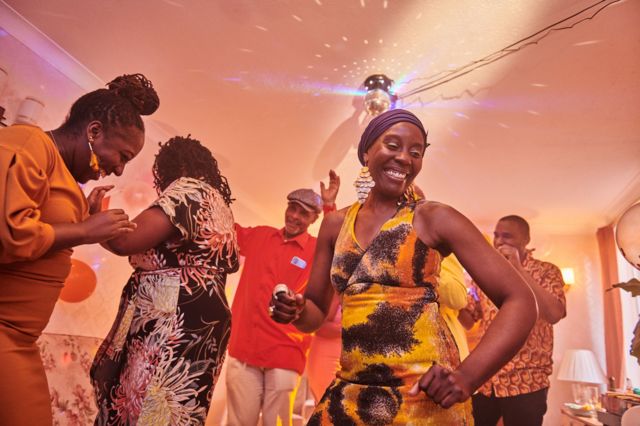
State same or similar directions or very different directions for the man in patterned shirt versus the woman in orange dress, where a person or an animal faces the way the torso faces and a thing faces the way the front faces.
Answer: very different directions

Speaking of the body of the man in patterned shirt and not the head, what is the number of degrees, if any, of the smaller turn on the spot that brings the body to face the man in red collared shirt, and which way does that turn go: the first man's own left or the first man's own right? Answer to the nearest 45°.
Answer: approximately 45° to the first man's own right

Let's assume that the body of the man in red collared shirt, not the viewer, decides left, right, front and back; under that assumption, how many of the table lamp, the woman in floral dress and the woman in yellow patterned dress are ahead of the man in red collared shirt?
2

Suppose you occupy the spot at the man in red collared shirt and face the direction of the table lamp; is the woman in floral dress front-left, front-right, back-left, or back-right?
back-right

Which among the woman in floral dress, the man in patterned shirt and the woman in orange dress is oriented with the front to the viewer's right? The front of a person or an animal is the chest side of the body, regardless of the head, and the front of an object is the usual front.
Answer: the woman in orange dress

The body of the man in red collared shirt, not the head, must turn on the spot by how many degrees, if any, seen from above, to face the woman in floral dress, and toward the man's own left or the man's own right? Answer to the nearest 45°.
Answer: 0° — they already face them

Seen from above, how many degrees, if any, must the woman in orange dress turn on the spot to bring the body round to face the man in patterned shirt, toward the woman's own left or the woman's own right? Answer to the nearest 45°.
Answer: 0° — they already face them

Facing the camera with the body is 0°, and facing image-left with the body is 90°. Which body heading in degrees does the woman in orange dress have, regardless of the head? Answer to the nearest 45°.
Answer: approximately 270°

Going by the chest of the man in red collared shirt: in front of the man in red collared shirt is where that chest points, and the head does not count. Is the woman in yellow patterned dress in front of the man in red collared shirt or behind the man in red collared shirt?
in front

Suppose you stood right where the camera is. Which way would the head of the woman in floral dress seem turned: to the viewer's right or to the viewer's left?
to the viewer's left

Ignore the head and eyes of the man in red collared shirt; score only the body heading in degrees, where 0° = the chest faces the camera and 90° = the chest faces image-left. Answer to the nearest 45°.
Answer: approximately 0°

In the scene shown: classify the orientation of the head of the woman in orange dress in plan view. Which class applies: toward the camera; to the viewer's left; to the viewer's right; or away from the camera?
to the viewer's right

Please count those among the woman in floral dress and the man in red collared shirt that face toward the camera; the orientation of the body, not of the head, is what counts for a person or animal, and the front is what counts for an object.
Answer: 1

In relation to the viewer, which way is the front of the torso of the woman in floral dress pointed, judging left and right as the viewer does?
facing away from the viewer and to the left of the viewer
